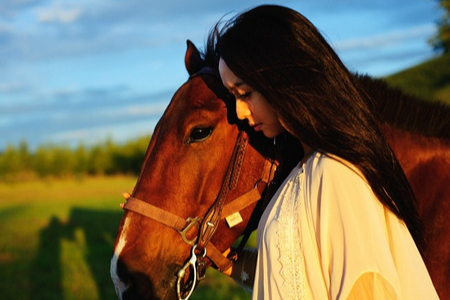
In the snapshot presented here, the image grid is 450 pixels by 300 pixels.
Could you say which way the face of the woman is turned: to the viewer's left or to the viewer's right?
to the viewer's left

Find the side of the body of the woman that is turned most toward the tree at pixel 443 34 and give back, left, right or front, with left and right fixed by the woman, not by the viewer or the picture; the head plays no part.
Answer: right

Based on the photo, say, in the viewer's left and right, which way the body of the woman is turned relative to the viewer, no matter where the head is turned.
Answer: facing to the left of the viewer

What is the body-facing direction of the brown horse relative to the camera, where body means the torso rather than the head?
to the viewer's left

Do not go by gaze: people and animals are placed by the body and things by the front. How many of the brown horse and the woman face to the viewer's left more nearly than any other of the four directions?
2

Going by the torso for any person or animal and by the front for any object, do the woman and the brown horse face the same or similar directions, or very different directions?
same or similar directions
